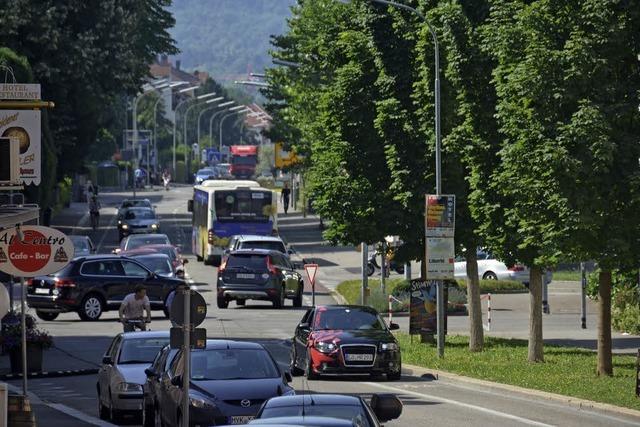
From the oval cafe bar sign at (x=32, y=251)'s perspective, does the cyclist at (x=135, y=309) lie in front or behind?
behind

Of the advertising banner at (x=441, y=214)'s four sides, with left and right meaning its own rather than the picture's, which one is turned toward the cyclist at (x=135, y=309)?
right

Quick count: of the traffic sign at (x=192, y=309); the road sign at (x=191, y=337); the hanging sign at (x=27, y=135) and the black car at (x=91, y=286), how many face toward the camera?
1

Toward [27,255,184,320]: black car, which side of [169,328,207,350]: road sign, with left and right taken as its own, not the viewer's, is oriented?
front

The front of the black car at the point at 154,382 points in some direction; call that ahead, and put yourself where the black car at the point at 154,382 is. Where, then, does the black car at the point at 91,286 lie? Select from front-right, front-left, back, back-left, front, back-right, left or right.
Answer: back

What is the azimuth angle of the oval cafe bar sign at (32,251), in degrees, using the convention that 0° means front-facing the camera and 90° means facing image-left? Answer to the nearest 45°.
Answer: approximately 0°

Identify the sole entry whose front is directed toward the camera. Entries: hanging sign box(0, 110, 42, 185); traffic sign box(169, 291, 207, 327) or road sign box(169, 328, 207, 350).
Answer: the hanging sign

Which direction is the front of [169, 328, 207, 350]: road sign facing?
away from the camera

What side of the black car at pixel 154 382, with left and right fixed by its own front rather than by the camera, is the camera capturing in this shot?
front

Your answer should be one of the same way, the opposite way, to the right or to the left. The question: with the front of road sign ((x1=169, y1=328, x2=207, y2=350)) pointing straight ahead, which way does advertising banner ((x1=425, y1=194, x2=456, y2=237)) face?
the opposite way

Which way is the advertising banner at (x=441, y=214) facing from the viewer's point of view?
toward the camera

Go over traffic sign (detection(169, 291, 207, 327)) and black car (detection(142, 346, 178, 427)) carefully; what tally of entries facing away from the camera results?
1
